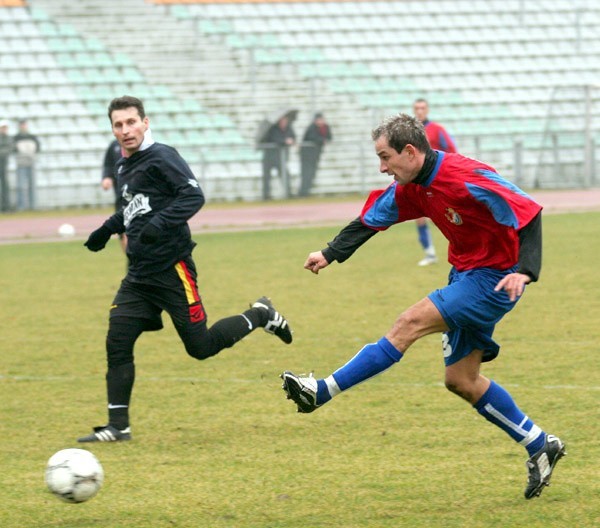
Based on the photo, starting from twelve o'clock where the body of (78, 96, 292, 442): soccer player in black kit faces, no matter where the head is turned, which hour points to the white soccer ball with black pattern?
The white soccer ball with black pattern is roughly at 11 o'clock from the soccer player in black kit.

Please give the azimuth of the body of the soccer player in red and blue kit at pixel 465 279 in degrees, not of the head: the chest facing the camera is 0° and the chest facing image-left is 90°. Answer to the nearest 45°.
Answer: approximately 45°

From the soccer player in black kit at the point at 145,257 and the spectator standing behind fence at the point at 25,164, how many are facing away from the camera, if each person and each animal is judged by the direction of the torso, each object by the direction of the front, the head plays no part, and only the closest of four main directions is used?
0

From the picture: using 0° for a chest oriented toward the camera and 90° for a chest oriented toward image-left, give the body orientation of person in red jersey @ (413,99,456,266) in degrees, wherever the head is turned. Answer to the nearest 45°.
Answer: approximately 45°

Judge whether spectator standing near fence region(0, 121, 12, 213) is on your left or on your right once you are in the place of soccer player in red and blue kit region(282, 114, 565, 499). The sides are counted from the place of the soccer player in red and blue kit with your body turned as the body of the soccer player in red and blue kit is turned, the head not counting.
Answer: on your right

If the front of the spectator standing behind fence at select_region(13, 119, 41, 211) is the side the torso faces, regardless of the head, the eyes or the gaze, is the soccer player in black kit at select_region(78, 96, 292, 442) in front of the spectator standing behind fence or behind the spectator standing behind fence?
in front

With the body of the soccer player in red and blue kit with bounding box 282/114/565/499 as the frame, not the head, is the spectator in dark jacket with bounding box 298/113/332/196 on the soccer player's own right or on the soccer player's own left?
on the soccer player's own right

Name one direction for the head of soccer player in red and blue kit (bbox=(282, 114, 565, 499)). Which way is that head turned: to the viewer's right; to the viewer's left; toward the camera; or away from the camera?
to the viewer's left

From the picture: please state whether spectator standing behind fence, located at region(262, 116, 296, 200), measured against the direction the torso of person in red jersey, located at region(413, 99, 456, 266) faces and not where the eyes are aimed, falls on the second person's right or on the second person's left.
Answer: on the second person's right

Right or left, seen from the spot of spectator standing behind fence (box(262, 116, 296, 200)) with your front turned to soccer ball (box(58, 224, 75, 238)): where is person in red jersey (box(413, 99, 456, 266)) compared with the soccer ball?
left
